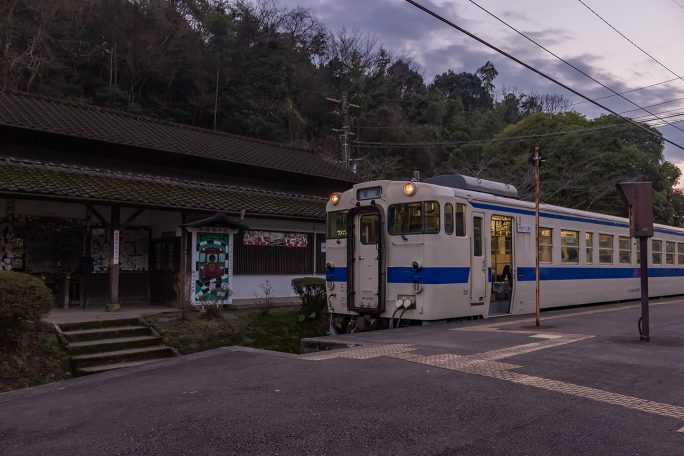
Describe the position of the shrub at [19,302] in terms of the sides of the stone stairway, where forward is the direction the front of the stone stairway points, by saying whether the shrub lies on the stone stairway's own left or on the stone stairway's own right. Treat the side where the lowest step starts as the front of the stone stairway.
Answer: on the stone stairway's own right

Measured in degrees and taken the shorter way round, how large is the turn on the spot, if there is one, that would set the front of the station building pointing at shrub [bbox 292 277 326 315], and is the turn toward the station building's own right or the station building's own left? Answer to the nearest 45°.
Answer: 0° — it already faces it

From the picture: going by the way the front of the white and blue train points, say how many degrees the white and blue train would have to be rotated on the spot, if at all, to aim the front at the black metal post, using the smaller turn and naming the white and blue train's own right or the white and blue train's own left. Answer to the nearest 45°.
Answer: approximately 90° to the white and blue train's own left

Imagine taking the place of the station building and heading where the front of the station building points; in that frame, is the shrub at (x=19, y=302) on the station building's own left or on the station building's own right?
on the station building's own right

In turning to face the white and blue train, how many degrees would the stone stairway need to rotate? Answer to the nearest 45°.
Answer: approximately 45° to its left

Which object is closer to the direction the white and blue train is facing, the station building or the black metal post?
the station building

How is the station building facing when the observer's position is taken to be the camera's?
facing the viewer and to the right of the viewer

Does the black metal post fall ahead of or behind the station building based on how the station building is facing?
ahead

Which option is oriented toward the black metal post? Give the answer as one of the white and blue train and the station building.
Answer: the station building

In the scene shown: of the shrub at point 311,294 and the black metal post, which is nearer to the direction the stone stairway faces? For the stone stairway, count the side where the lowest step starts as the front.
the black metal post

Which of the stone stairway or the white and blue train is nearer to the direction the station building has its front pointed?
the stone stairway
